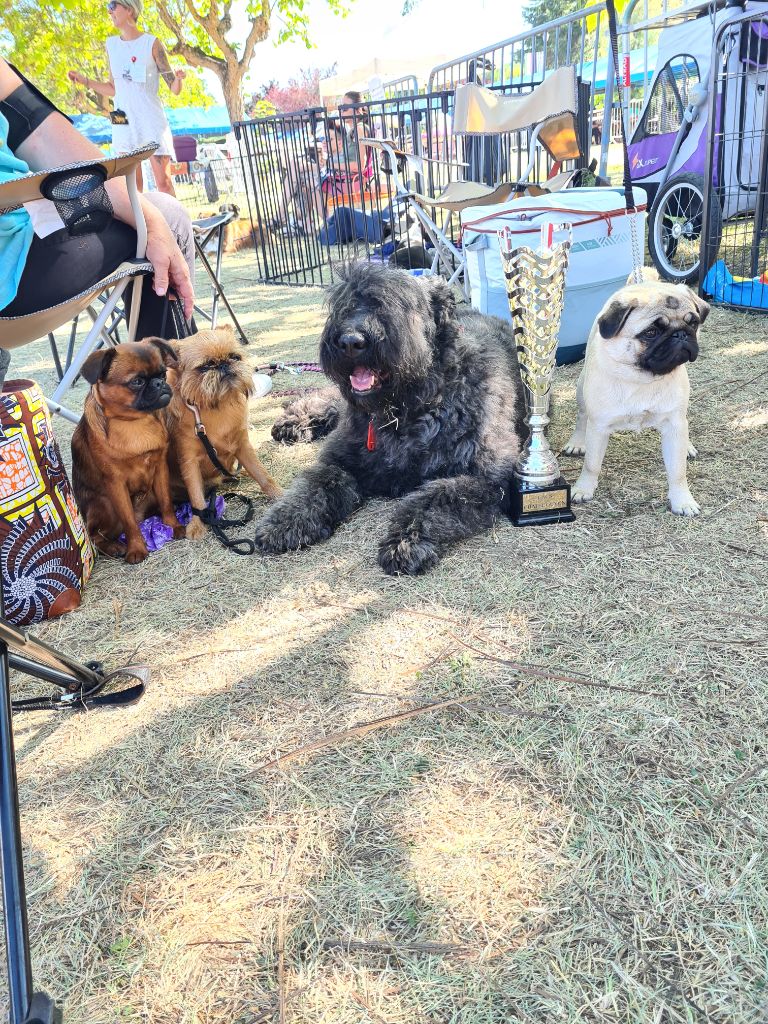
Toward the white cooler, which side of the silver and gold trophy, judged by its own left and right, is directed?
back

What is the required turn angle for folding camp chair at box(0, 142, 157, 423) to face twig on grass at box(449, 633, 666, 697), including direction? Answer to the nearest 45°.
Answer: approximately 45° to its right

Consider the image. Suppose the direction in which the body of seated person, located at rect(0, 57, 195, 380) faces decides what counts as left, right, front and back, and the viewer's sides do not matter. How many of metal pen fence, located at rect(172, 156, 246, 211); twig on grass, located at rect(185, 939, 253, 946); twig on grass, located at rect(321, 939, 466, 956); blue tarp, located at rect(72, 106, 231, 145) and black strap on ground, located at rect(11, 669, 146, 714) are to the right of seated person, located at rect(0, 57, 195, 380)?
3

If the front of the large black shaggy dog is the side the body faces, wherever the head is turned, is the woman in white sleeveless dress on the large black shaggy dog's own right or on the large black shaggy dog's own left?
on the large black shaggy dog's own right

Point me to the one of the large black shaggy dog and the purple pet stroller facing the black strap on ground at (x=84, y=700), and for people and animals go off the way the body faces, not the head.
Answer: the large black shaggy dog

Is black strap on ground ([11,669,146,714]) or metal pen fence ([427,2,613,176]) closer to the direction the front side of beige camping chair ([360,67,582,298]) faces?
the black strap on ground

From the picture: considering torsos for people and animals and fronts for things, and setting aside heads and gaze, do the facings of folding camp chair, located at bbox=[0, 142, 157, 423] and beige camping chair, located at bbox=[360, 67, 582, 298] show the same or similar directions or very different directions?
very different directions

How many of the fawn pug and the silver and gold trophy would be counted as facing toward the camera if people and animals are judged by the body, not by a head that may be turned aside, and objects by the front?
2

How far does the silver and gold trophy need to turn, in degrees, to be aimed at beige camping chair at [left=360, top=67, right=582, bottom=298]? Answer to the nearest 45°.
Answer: approximately 180°

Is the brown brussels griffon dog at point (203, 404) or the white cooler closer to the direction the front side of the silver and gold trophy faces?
the brown brussels griffon dog

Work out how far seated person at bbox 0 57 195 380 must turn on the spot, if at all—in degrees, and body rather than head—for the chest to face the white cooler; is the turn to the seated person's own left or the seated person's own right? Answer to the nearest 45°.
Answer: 0° — they already face it

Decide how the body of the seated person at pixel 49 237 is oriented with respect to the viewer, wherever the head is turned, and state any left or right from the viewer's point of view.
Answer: facing to the right of the viewer
